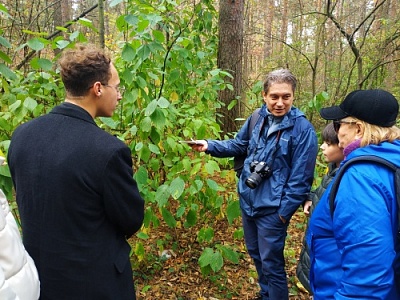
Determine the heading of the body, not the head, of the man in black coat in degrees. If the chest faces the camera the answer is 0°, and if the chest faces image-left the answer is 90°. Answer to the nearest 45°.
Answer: approximately 225°

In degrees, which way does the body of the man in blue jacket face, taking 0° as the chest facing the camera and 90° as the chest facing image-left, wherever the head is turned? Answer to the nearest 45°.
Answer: approximately 45°

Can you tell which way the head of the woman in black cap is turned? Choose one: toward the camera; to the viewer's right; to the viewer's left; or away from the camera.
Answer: to the viewer's left

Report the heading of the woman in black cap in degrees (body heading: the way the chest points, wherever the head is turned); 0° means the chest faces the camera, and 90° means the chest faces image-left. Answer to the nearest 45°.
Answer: approximately 90°

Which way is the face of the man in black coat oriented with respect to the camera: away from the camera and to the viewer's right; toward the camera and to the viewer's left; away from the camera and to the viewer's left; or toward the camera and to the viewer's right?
away from the camera and to the viewer's right

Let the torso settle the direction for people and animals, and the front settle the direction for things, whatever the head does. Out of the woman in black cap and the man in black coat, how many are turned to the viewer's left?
1
